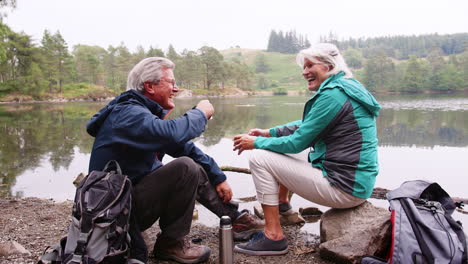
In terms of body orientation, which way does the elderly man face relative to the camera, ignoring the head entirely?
to the viewer's right

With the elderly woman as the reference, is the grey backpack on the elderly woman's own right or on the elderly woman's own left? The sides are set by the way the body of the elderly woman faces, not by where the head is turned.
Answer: on the elderly woman's own left

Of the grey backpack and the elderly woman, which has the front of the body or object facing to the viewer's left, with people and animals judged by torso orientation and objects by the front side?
the elderly woman

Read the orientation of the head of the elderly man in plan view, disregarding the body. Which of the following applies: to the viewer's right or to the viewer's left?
to the viewer's right

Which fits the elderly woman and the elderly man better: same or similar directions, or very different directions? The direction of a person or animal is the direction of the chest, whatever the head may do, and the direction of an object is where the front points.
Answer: very different directions

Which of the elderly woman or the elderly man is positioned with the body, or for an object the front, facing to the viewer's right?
the elderly man

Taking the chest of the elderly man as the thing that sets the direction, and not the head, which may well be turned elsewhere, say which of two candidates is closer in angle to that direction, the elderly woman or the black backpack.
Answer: the elderly woman

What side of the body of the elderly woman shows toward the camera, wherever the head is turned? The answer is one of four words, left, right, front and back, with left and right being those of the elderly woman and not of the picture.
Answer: left

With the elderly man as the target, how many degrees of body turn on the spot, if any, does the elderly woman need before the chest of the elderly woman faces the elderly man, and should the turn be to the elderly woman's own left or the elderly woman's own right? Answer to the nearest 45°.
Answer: approximately 45° to the elderly woman's own left

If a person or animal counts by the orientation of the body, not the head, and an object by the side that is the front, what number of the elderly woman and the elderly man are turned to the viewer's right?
1

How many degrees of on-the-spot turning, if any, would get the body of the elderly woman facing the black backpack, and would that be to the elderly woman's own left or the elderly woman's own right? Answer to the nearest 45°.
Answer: approximately 45° to the elderly woman's own left
